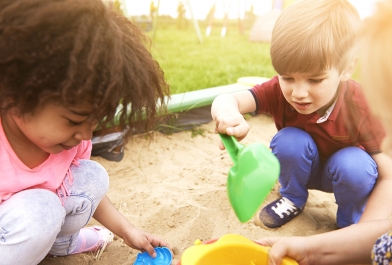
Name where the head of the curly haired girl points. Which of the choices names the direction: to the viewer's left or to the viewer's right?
to the viewer's right

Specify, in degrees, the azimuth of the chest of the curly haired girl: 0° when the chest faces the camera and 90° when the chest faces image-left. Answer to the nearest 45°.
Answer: approximately 315°

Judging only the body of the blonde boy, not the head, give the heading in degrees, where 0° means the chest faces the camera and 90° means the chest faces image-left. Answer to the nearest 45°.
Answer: approximately 45°

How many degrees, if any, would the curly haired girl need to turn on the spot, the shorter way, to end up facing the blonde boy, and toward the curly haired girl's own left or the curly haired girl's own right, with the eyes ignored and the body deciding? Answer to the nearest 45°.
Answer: approximately 45° to the curly haired girl's own left
